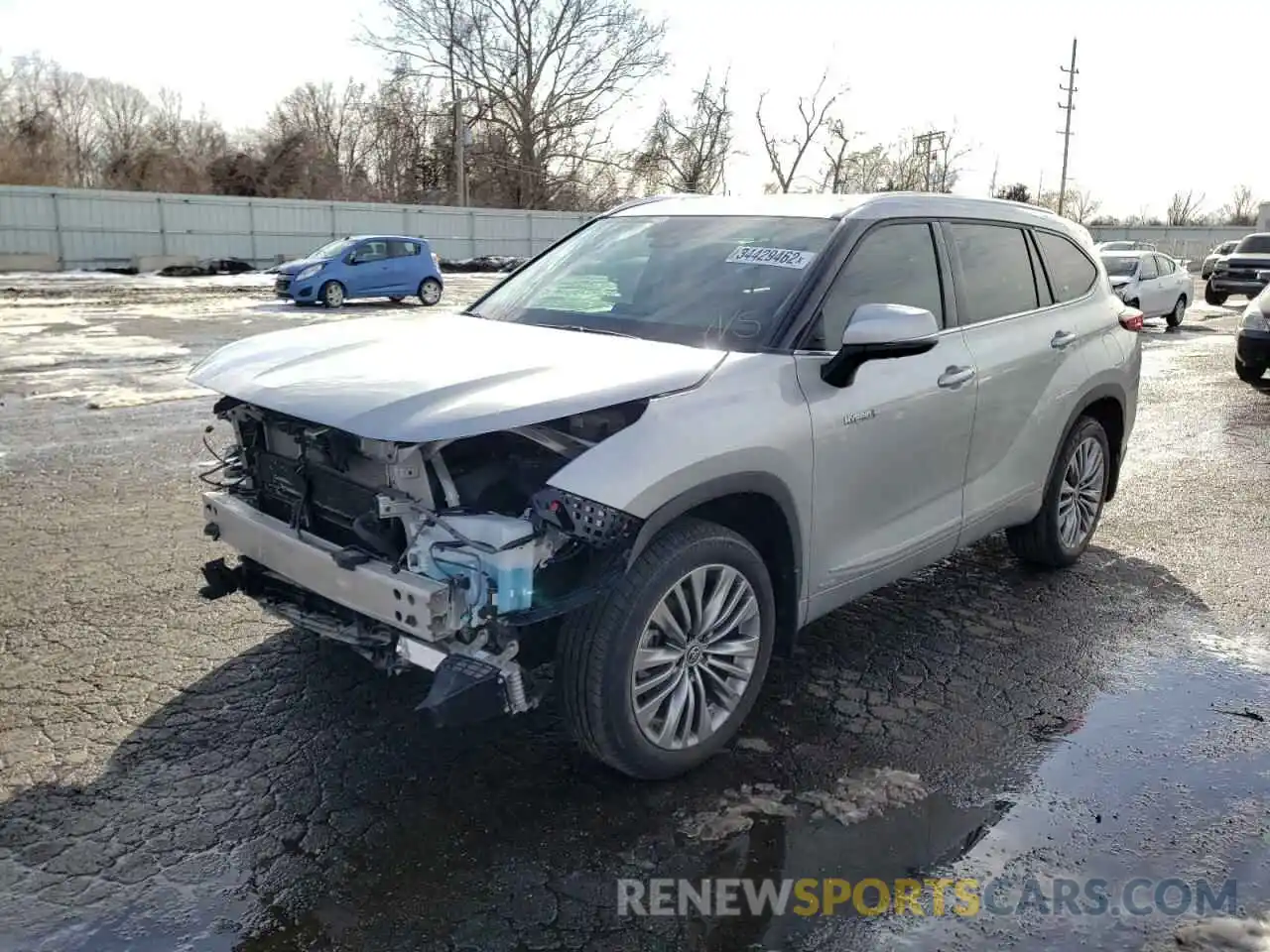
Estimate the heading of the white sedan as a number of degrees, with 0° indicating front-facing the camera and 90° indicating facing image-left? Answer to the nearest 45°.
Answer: approximately 45°

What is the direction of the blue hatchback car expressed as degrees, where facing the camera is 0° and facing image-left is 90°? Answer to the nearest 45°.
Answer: approximately 45°

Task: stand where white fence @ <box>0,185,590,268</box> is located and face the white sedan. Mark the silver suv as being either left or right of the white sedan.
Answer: right

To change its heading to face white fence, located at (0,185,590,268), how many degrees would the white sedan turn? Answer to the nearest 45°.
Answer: approximately 45° to its right

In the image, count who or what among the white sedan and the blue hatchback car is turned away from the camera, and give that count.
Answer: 0

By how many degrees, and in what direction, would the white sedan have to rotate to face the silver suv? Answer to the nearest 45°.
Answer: approximately 45° to its left

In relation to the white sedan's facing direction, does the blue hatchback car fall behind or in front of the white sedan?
in front

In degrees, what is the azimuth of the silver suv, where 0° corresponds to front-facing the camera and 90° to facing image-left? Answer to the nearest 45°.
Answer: approximately 45°

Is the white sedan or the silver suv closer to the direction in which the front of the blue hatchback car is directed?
the silver suv

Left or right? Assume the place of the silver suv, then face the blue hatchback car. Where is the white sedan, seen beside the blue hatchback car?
right

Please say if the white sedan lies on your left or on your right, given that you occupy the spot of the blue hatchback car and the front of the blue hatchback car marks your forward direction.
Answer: on your left
